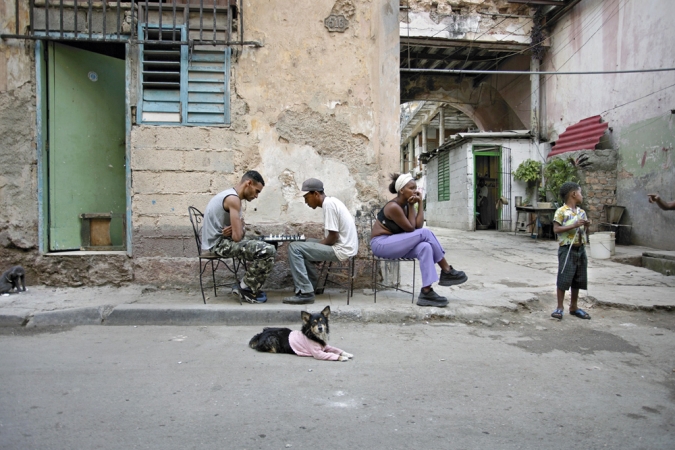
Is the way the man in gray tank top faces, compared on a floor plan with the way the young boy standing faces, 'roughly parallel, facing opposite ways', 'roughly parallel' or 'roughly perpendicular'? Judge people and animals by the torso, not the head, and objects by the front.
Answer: roughly perpendicular

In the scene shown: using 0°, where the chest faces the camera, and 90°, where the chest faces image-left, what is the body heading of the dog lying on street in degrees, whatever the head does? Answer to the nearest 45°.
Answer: approximately 270°

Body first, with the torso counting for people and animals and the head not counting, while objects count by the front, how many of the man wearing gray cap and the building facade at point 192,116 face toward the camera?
1

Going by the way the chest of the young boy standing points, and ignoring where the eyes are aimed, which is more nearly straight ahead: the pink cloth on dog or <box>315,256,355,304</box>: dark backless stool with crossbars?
the pink cloth on dog

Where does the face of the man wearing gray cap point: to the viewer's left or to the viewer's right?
to the viewer's left

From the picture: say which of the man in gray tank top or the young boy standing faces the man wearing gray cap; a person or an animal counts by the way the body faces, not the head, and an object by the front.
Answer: the man in gray tank top

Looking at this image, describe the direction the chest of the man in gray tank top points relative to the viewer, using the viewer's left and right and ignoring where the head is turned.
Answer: facing to the right of the viewer

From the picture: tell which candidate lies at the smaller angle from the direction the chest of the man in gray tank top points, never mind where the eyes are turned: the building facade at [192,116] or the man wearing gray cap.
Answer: the man wearing gray cap

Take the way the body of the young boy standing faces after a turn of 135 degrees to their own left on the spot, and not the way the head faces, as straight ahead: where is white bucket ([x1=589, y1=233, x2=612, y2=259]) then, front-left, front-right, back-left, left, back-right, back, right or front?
front

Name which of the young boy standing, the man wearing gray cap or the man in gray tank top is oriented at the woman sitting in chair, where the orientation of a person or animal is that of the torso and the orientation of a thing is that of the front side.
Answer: the man in gray tank top

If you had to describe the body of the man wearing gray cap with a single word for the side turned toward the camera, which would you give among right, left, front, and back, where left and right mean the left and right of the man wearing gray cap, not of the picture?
left

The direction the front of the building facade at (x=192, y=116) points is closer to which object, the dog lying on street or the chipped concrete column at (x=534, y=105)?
the dog lying on street

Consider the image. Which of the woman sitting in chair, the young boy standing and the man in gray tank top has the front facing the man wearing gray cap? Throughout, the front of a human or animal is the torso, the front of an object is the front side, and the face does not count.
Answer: the man in gray tank top
